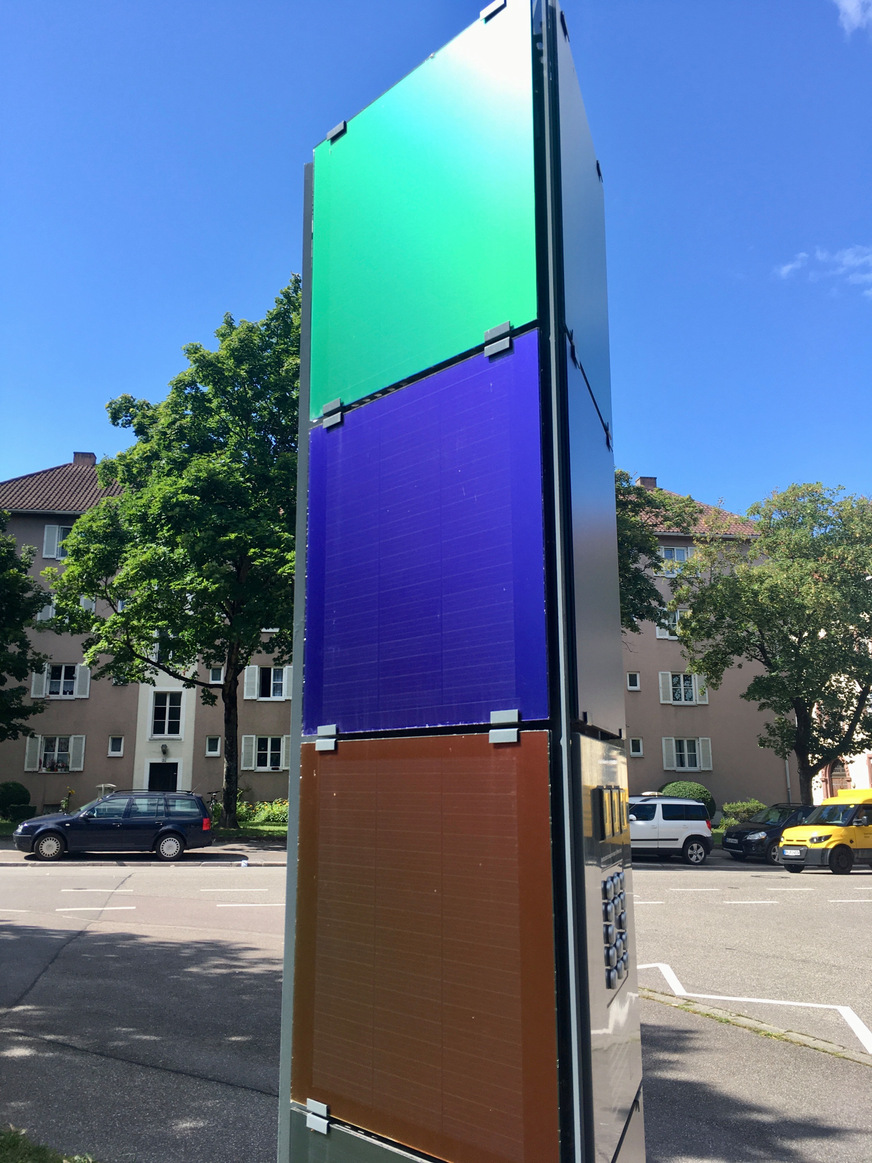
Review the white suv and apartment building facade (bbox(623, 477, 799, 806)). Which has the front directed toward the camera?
the apartment building facade

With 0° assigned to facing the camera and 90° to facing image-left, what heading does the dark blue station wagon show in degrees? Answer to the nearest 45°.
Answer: approximately 90°

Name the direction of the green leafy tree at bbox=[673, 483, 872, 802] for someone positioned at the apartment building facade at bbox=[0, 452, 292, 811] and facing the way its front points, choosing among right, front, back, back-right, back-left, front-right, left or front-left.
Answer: front-left

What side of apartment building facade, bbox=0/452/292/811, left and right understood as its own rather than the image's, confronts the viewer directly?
front

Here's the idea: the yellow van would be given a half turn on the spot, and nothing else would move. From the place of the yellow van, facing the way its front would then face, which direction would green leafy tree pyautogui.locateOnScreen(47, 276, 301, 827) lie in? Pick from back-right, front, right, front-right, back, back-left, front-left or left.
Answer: back-left

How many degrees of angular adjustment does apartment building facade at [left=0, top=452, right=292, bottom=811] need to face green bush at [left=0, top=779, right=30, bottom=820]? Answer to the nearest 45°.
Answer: approximately 45° to its right

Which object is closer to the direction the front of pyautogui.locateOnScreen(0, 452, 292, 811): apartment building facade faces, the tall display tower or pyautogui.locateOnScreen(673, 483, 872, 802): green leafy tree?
the tall display tower

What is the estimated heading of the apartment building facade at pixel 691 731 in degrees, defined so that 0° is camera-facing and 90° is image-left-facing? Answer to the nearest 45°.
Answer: approximately 0°

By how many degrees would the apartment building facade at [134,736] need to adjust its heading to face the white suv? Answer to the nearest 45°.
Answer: approximately 45° to its left

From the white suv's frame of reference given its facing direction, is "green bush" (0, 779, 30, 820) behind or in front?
in front

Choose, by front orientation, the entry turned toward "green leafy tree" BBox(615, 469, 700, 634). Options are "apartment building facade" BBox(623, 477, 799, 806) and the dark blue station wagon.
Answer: the apartment building facade

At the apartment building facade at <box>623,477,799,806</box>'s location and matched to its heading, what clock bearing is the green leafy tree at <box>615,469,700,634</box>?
The green leafy tree is roughly at 12 o'clock from the apartment building facade.

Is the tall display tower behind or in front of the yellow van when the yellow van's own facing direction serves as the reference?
in front

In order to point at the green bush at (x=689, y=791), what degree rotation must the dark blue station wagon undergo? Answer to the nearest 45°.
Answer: approximately 135° to its right
